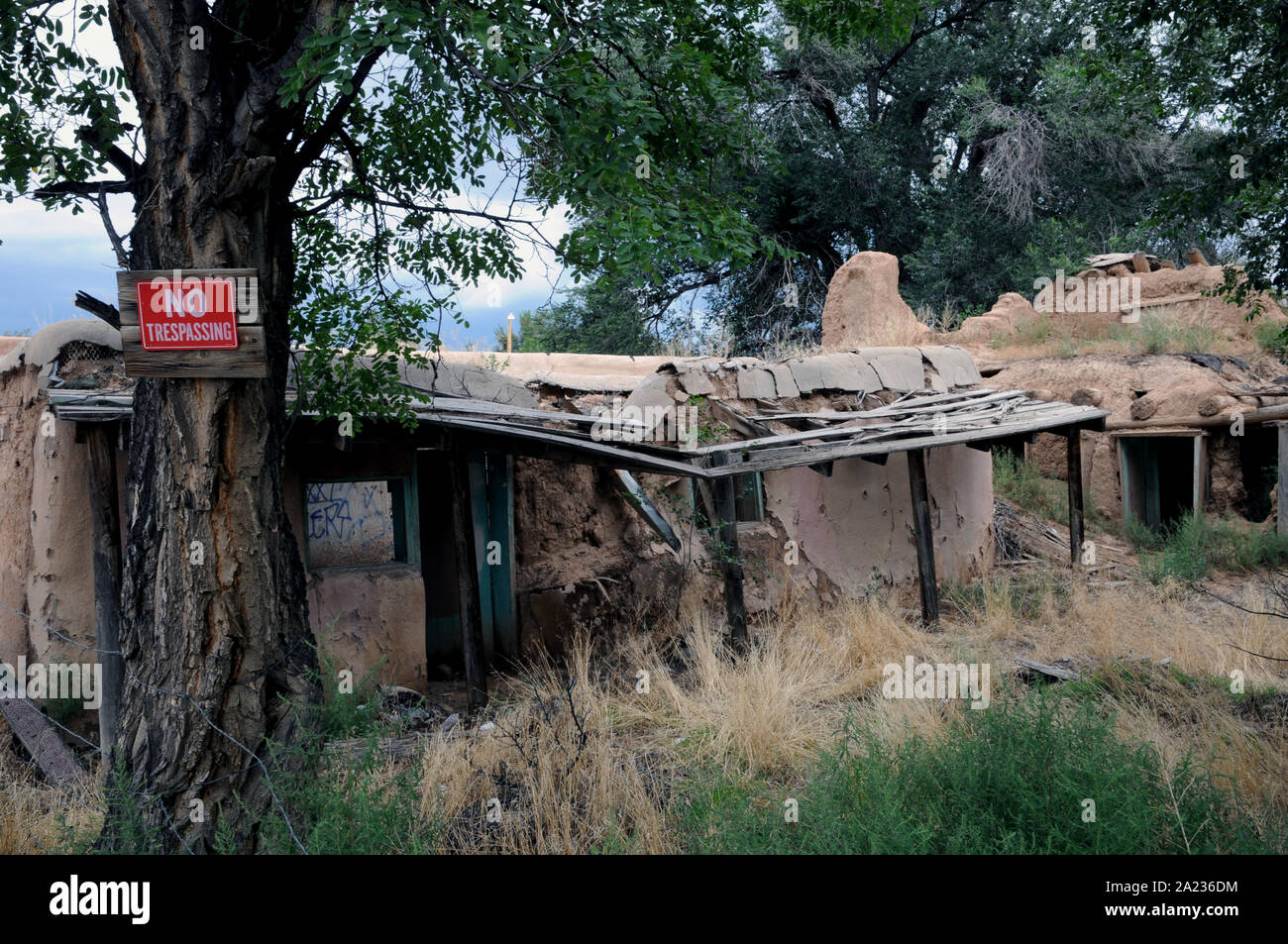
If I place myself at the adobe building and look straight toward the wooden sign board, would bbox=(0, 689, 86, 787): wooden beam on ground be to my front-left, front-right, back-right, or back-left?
front-right

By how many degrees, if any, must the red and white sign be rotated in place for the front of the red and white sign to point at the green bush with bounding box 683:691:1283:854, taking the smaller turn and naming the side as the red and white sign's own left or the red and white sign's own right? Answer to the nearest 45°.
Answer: approximately 90° to the red and white sign's own left

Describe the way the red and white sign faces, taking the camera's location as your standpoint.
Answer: facing the viewer

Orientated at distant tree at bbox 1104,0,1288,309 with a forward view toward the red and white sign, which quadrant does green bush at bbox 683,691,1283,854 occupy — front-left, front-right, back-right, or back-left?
front-left

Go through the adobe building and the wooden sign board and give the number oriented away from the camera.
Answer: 0

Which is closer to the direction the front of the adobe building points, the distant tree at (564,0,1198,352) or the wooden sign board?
the wooden sign board

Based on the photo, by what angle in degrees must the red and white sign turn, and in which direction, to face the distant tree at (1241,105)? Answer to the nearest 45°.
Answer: approximately 90° to its left

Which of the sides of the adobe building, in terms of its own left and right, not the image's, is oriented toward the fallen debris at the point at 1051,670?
front

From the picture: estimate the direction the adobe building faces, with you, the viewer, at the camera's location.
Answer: facing the viewer and to the right of the viewer

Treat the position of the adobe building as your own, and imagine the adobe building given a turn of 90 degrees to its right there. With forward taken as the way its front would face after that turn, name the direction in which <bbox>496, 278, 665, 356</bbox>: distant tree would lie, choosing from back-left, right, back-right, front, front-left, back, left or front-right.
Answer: back-right

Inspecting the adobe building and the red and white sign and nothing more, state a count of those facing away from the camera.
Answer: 0

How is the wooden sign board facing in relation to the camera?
toward the camera
